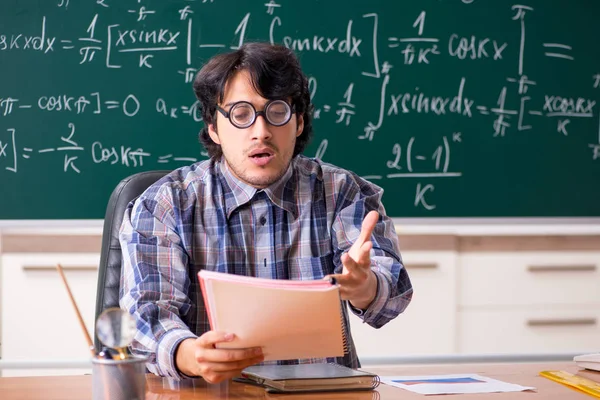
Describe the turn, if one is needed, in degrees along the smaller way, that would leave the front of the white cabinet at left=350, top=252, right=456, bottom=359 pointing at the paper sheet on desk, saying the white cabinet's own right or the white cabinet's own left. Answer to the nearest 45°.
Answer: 0° — it already faces it

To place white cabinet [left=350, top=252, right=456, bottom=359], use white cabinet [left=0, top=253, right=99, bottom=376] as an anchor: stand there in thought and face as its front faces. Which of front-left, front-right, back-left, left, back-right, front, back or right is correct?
left

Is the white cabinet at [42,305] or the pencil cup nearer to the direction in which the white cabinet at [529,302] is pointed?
the pencil cup

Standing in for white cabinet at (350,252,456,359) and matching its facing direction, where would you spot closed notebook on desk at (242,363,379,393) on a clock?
The closed notebook on desk is roughly at 12 o'clock from the white cabinet.

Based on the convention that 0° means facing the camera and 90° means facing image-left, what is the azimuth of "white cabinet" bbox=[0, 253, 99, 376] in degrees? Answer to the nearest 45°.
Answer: approximately 0°

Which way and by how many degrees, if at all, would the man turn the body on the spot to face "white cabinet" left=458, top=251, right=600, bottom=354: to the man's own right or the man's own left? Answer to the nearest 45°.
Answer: approximately 135° to the man's own left
